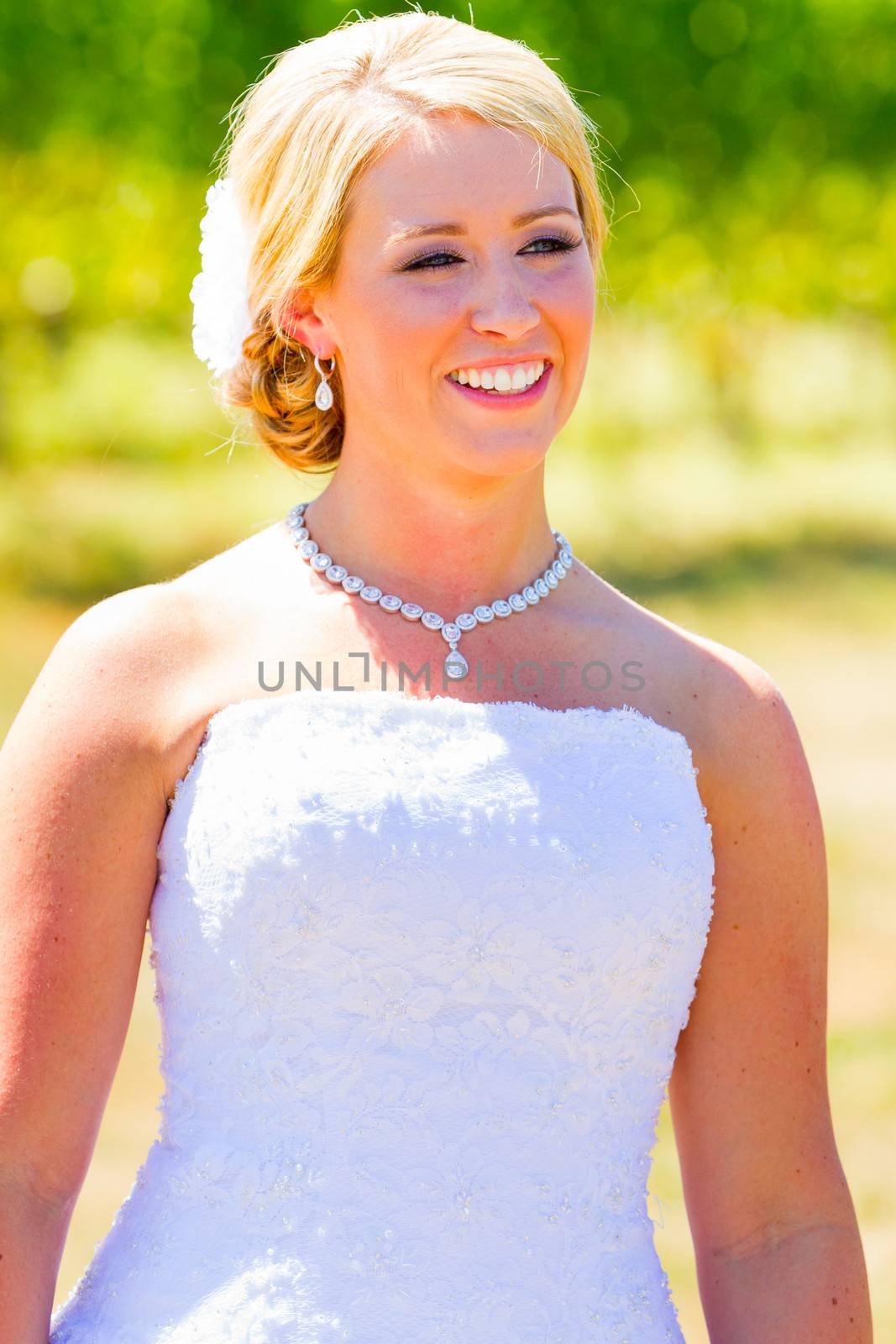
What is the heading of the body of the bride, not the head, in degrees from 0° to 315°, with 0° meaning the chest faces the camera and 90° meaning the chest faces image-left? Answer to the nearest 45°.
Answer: approximately 0°

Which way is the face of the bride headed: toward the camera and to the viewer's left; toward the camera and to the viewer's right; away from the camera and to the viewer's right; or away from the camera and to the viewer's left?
toward the camera and to the viewer's right
